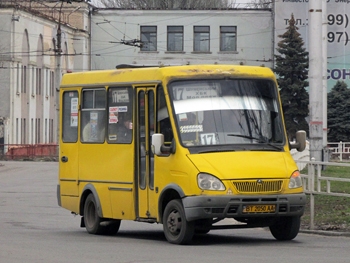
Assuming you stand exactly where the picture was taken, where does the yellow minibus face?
facing the viewer and to the right of the viewer

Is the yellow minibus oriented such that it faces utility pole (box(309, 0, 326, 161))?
no
